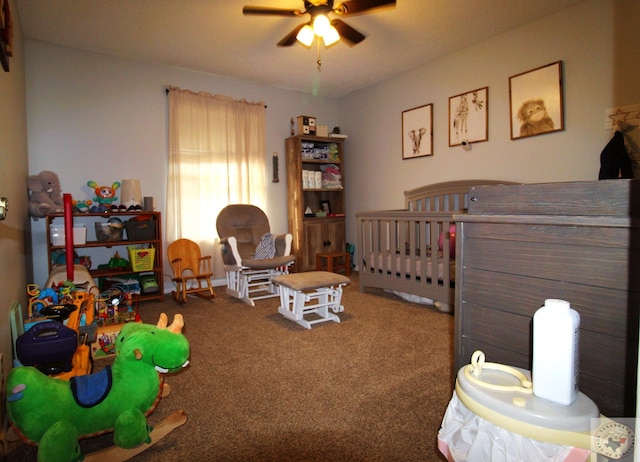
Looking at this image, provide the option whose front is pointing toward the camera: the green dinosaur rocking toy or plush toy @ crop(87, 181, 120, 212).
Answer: the plush toy

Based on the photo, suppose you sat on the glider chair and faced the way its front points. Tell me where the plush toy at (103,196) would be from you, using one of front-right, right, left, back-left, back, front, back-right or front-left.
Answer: back-right

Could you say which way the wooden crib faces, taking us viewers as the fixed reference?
facing the viewer and to the left of the viewer

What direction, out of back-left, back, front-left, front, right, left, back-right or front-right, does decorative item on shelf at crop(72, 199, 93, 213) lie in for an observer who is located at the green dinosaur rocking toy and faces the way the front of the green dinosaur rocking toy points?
left

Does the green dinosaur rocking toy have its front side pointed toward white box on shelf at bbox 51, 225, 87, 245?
no

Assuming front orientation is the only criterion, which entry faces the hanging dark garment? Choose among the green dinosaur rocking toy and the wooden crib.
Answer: the green dinosaur rocking toy

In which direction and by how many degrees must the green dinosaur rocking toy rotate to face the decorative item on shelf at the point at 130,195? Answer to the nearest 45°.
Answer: approximately 90° to its left

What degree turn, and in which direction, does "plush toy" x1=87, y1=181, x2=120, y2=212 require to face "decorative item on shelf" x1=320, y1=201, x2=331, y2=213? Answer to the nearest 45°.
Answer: approximately 90° to its left

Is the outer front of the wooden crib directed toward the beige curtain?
no

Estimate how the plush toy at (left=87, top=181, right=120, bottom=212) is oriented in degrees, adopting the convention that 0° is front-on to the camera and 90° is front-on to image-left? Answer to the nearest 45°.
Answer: approximately 0°

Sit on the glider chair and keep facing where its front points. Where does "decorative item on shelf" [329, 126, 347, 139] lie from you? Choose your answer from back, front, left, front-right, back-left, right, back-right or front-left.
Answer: left

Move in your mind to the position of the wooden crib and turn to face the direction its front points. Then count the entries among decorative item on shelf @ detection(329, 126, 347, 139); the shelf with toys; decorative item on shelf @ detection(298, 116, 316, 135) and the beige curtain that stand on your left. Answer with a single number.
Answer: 0

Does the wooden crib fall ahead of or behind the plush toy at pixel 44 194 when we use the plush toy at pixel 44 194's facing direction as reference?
ahead

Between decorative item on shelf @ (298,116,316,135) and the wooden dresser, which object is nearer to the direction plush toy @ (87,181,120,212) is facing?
the wooden dresser

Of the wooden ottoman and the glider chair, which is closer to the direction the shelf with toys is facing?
the wooden ottoman

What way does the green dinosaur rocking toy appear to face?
to the viewer's right

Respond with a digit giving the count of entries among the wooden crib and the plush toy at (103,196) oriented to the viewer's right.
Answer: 0

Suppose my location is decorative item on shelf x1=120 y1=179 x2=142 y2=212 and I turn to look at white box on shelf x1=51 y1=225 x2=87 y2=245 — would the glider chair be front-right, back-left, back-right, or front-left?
back-left
